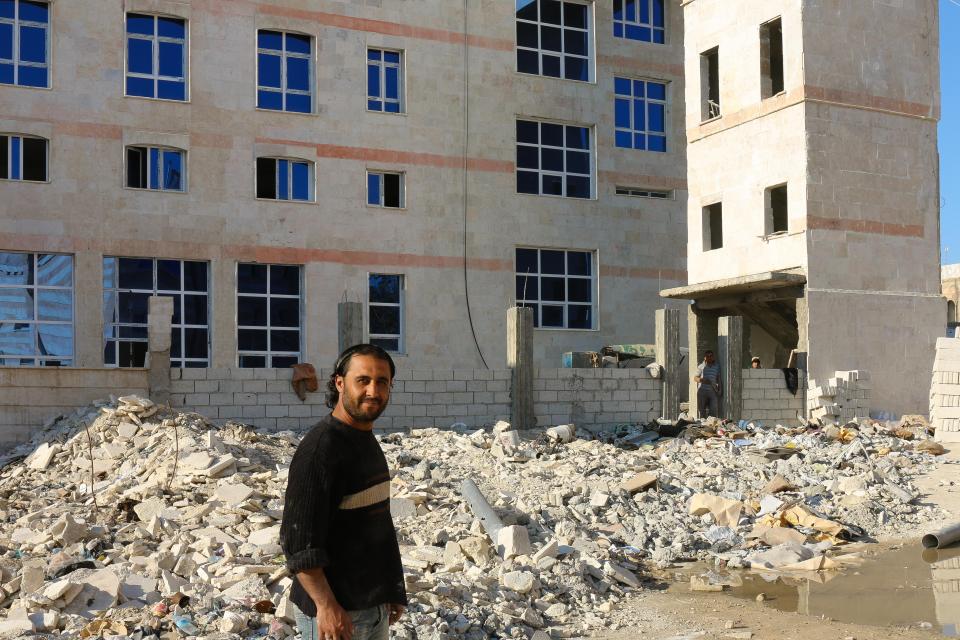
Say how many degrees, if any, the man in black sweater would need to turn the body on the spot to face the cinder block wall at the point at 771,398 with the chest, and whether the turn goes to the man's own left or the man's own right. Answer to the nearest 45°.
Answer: approximately 90° to the man's own left

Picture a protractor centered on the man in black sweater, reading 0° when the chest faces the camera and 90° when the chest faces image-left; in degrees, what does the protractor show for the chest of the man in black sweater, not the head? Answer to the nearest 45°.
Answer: approximately 315°

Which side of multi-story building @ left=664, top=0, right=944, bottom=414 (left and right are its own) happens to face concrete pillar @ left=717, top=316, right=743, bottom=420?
front

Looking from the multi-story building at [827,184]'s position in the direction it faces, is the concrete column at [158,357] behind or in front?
in front

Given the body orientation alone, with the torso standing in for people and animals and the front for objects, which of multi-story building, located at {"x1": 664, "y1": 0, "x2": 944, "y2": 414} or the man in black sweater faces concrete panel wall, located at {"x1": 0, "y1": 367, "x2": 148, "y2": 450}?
the multi-story building

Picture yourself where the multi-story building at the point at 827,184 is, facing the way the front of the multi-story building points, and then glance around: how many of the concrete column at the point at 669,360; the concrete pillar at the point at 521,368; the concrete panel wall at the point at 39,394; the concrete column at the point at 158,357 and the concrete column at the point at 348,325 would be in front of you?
5

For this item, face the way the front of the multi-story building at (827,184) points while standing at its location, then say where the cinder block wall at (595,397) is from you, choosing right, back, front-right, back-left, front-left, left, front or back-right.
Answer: front

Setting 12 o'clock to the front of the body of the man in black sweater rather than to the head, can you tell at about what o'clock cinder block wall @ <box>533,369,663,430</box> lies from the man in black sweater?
The cinder block wall is roughly at 8 o'clock from the man in black sweater.

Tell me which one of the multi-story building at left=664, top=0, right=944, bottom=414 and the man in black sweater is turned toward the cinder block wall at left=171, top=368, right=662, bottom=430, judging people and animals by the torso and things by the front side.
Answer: the multi-story building

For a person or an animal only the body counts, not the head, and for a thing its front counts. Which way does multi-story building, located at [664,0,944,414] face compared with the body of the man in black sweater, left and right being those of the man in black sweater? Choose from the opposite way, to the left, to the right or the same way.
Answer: to the right

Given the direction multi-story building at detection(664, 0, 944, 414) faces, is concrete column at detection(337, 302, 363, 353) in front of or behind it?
in front

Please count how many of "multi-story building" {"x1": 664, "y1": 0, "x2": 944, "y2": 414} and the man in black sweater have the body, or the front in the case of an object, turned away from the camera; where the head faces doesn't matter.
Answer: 0

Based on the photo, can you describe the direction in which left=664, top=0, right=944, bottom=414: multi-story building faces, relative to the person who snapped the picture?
facing the viewer and to the left of the viewer

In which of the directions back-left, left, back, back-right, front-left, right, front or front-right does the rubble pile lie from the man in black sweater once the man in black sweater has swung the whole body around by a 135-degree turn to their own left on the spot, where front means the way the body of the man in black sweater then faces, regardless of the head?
front

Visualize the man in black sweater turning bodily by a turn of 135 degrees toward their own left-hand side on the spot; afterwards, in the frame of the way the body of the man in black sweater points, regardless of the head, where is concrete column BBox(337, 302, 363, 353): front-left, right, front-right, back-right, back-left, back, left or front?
front
